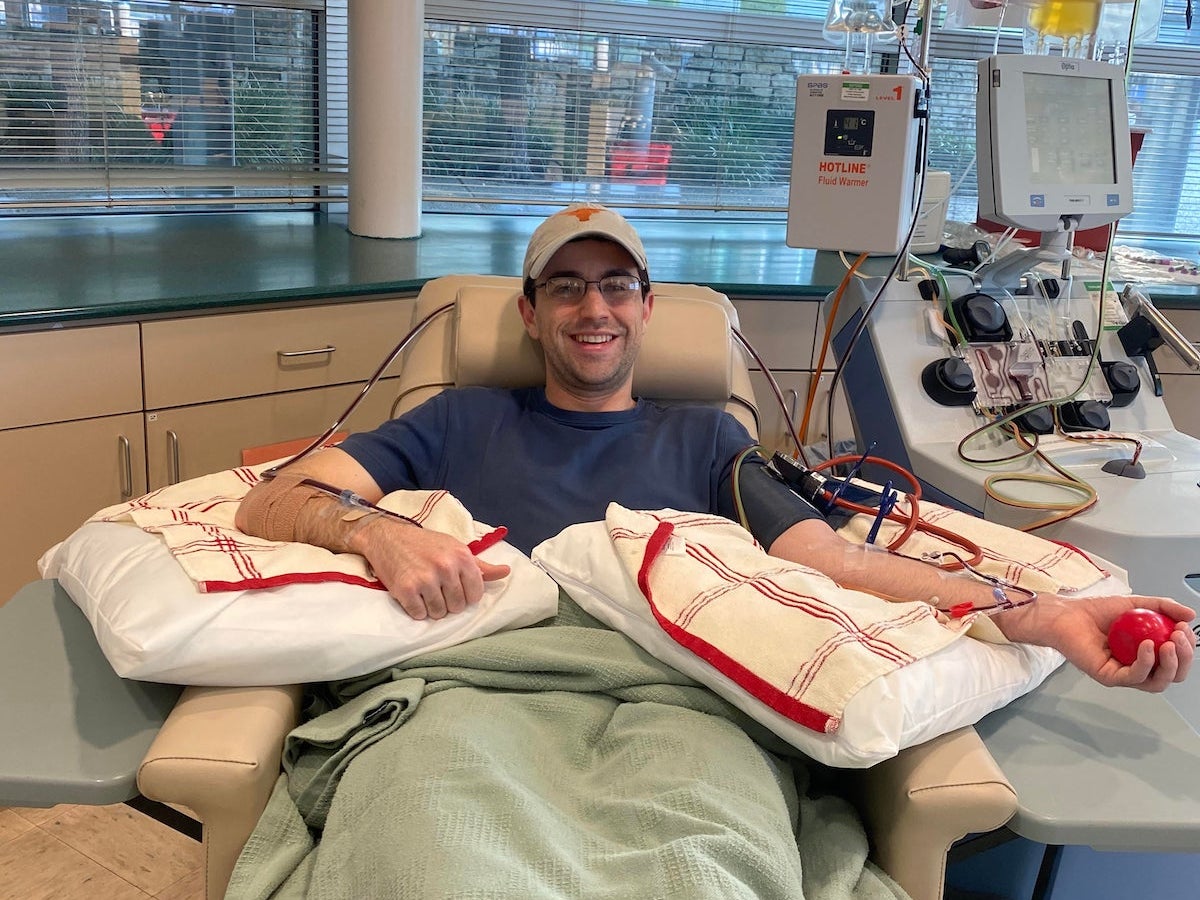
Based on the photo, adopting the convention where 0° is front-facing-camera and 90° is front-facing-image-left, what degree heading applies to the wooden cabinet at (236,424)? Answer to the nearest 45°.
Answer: approximately 315°

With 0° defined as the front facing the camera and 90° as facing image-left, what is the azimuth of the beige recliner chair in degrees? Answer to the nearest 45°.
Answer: approximately 0°

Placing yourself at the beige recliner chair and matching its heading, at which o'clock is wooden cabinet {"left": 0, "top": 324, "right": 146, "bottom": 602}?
The wooden cabinet is roughly at 5 o'clock from the beige recliner chair.

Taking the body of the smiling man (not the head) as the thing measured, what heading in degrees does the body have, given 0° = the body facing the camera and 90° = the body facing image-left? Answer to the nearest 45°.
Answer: approximately 0°

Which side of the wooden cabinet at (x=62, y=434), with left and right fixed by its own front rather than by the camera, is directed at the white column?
left

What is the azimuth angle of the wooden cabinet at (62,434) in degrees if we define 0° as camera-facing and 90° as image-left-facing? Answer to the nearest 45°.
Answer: approximately 315°

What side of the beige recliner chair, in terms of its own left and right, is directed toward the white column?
back
